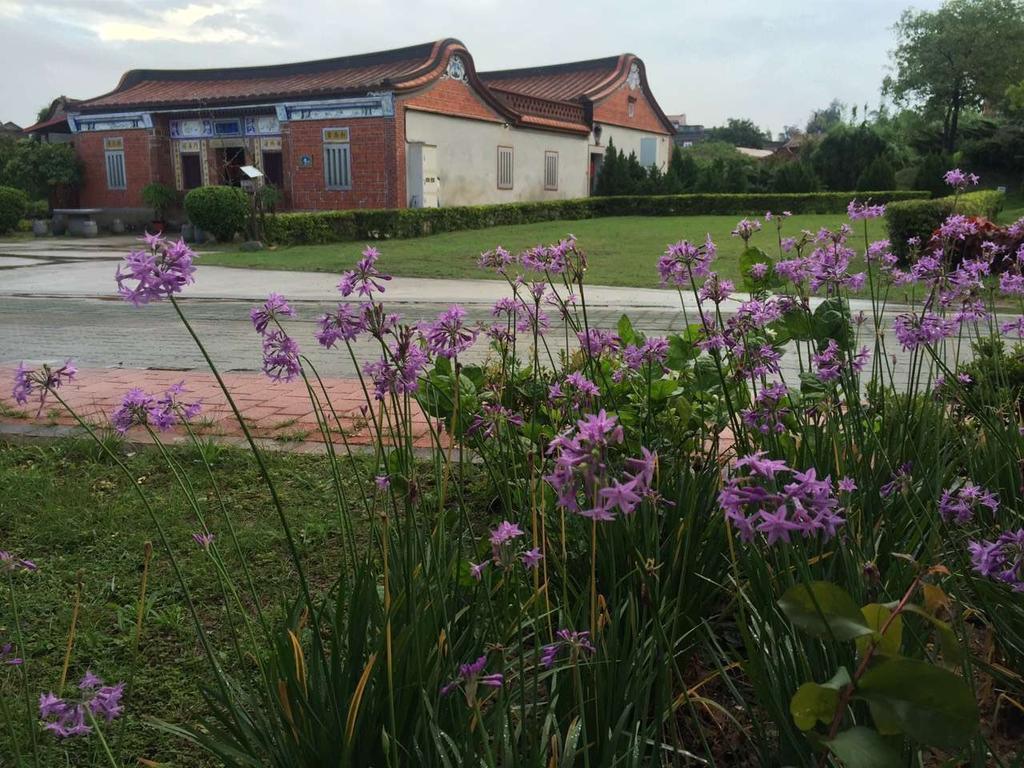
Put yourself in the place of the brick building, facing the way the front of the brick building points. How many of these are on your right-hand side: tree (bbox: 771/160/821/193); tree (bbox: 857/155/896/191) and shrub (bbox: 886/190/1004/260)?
0

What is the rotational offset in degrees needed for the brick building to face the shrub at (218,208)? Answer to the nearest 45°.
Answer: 0° — it already faces it

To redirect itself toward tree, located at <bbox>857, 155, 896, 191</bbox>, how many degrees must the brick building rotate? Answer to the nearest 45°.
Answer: approximately 135° to its left

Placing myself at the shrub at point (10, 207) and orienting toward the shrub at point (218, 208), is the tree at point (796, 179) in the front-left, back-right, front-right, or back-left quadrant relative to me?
front-left

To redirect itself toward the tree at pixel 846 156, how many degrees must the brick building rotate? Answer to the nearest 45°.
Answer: approximately 135° to its left

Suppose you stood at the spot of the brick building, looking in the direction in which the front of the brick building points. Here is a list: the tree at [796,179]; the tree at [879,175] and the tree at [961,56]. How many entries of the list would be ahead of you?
0

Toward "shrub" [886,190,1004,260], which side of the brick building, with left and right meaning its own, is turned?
left

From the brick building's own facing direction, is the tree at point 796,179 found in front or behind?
behind

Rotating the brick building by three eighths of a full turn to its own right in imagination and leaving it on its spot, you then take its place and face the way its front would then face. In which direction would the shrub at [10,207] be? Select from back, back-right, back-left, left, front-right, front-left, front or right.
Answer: left
